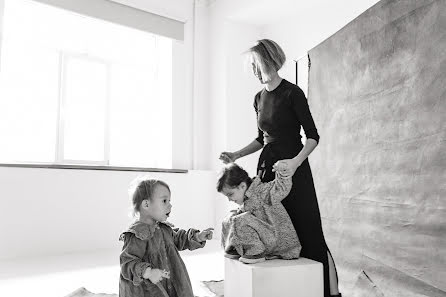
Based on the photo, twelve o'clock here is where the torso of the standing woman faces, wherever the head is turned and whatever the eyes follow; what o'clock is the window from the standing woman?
The window is roughly at 3 o'clock from the standing woman.

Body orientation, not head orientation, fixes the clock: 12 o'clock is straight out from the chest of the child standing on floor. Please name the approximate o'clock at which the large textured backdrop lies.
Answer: The large textured backdrop is roughly at 10 o'clock from the child standing on floor.

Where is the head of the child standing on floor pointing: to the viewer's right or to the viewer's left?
to the viewer's right

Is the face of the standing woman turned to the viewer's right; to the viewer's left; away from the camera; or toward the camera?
to the viewer's left

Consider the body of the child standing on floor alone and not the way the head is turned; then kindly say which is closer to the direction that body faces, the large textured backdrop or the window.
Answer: the large textured backdrop

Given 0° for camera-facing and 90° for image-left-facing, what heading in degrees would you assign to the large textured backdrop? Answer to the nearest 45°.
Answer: approximately 45°

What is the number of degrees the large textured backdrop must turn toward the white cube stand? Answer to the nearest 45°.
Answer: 0° — it already faces it

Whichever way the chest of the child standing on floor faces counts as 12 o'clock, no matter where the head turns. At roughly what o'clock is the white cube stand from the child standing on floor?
The white cube stand is roughly at 11 o'clock from the child standing on floor.

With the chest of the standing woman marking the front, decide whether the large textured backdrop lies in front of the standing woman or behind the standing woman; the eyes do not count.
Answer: behind
